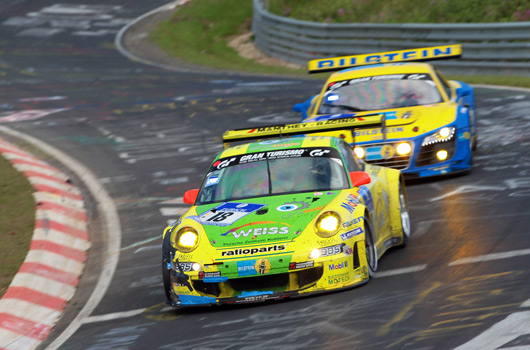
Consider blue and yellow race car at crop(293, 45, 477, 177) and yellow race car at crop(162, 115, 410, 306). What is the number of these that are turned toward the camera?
2

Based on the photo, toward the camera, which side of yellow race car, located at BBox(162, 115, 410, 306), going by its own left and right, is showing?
front

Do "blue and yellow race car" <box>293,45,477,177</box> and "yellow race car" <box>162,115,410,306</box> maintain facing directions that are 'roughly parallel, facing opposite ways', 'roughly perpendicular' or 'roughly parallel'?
roughly parallel

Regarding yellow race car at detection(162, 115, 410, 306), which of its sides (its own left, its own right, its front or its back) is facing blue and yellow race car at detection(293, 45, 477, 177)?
back

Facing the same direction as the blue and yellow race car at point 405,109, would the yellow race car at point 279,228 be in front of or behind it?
in front

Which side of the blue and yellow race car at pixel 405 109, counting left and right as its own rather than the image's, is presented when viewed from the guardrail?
back

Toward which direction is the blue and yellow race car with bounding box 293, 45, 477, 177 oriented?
toward the camera

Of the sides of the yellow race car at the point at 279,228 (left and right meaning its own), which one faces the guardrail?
back

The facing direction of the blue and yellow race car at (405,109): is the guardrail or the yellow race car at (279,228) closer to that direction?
the yellow race car
